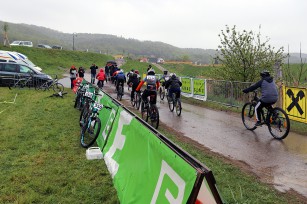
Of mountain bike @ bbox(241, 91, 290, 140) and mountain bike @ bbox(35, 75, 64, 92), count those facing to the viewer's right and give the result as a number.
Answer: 1

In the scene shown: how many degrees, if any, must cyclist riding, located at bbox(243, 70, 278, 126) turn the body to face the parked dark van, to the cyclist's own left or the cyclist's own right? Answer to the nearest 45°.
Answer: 0° — they already face it

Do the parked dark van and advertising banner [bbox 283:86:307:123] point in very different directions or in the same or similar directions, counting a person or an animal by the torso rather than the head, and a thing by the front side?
very different directions
